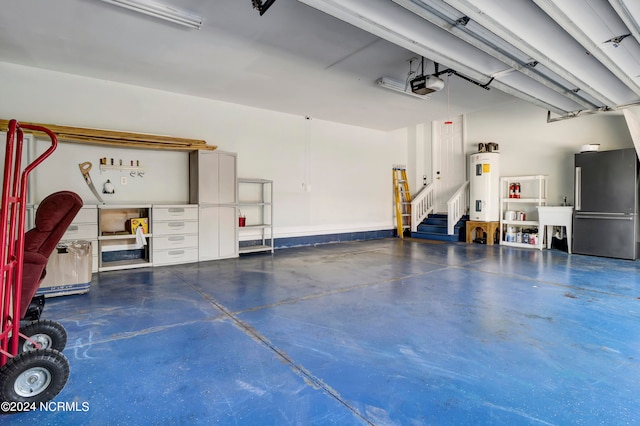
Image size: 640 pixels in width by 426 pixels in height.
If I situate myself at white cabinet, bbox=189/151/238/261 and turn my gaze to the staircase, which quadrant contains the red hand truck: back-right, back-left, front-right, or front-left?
back-right

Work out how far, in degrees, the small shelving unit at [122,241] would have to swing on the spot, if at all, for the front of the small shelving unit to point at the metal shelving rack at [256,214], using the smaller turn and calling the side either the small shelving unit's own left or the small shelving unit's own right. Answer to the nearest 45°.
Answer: approximately 90° to the small shelving unit's own left

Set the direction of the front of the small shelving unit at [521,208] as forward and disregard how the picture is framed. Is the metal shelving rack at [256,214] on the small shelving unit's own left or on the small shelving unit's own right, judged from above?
on the small shelving unit's own right

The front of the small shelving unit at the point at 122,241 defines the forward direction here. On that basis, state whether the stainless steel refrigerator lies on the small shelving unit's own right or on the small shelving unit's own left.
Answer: on the small shelving unit's own left

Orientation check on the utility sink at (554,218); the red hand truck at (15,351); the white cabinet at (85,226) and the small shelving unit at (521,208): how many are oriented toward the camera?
3

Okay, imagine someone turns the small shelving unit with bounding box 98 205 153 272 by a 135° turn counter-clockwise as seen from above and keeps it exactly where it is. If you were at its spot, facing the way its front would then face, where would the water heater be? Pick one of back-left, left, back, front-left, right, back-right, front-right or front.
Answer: front-right

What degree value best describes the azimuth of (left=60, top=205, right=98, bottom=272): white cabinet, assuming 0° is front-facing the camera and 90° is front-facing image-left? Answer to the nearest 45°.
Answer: approximately 0°
